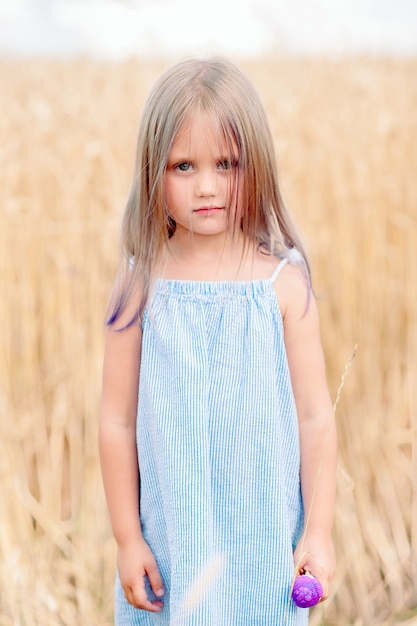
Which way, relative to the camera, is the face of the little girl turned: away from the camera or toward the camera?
toward the camera

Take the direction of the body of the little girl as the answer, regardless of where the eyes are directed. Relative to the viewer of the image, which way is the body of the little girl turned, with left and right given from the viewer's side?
facing the viewer
